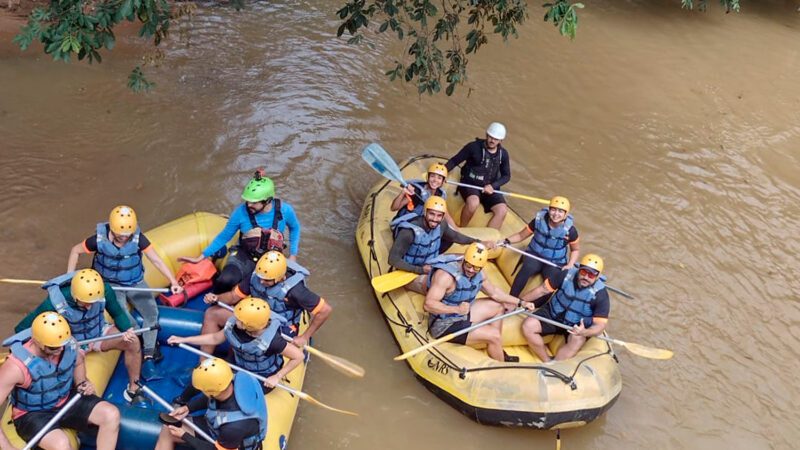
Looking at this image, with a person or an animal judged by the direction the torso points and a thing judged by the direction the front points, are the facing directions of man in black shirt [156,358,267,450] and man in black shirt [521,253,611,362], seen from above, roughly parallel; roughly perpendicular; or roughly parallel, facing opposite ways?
roughly parallel

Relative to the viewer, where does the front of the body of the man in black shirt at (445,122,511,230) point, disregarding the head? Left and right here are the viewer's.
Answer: facing the viewer

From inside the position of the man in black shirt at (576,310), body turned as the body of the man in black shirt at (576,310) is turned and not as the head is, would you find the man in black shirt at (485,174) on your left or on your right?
on your right

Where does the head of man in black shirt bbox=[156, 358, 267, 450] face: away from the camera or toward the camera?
toward the camera

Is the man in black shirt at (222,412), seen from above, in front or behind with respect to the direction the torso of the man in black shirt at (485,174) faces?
in front

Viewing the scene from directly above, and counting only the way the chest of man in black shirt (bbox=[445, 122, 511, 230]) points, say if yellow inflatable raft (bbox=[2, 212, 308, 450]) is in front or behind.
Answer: in front

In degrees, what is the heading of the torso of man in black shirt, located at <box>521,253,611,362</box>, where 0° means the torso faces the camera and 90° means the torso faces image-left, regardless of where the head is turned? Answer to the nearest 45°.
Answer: approximately 45°
